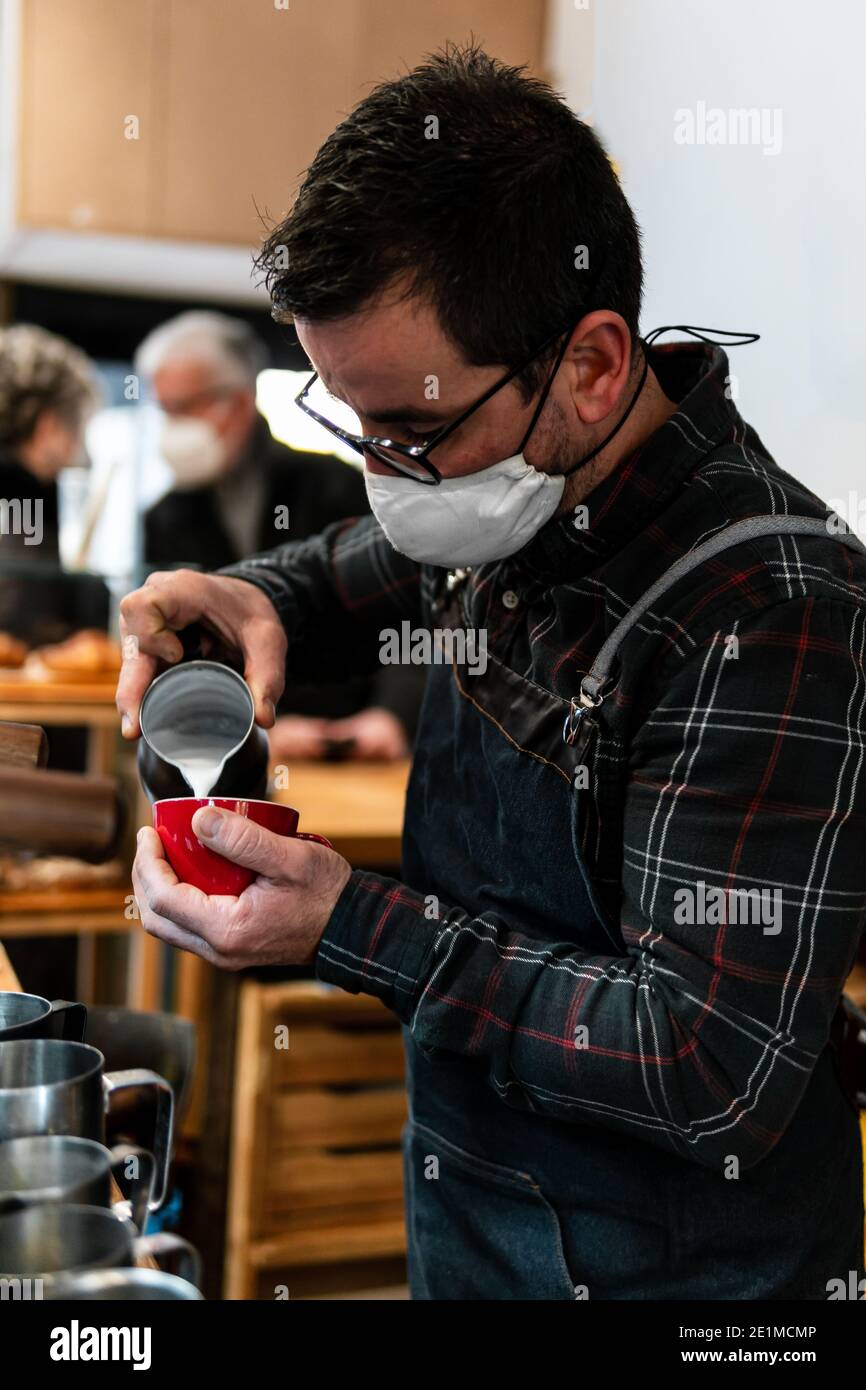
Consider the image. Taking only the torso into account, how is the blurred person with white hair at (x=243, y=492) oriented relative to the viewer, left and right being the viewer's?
facing the viewer and to the left of the viewer

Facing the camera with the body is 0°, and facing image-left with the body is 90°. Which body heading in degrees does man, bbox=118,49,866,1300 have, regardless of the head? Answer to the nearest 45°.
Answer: approximately 45°

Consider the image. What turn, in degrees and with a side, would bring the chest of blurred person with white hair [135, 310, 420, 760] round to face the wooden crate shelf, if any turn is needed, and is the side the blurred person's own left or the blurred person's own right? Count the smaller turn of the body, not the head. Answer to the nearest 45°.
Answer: approximately 45° to the blurred person's own left

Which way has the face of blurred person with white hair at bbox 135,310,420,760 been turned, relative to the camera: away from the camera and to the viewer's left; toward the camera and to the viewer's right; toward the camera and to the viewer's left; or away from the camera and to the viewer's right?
toward the camera and to the viewer's left

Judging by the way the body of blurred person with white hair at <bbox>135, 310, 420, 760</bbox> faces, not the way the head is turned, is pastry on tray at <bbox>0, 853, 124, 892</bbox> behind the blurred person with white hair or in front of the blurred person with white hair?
in front

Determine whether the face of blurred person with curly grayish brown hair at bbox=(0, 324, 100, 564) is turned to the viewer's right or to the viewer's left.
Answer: to the viewer's right

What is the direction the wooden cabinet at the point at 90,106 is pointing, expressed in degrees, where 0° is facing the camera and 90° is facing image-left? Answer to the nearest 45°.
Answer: approximately 0°
